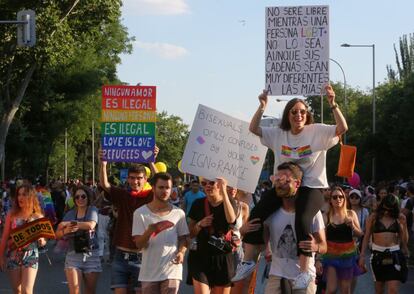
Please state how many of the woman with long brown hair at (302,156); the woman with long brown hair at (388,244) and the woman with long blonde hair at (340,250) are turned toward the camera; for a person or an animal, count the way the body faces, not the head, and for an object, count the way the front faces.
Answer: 3

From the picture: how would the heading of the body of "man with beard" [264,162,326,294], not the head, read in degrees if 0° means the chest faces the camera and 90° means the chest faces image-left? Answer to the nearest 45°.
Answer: approximately 0°

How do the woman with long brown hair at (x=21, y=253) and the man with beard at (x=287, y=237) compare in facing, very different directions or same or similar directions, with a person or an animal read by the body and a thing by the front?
same or similar directions

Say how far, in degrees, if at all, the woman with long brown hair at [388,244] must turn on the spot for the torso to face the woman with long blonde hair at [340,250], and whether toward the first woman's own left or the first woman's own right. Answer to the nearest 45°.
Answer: approximately 90° to the first woman's own right

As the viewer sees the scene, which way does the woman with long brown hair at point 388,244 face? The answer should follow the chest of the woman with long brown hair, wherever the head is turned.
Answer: toward the camera

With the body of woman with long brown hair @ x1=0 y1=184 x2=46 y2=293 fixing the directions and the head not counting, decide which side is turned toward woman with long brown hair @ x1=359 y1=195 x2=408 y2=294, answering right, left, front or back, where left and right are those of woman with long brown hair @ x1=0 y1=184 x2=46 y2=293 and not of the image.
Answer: left

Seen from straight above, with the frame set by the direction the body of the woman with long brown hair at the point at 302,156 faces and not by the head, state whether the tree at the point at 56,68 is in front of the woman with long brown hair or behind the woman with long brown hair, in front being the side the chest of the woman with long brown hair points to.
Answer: behind

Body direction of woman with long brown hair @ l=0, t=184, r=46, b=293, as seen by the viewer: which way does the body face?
toward the camera

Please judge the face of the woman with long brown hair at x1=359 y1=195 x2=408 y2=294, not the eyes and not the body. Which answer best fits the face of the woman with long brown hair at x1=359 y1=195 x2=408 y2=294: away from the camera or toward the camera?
toward the camera

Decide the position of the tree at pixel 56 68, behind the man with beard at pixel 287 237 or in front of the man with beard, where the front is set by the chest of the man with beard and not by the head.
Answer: behind

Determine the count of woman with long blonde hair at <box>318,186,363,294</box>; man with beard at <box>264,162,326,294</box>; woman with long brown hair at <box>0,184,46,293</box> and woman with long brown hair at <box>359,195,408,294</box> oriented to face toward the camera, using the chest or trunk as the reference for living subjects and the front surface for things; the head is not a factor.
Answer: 4

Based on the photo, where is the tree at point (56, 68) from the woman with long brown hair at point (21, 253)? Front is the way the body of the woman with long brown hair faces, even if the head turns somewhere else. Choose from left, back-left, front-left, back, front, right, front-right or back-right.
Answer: back

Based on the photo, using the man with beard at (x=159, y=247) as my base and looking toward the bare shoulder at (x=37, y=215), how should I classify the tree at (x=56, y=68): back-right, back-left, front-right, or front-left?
front-right

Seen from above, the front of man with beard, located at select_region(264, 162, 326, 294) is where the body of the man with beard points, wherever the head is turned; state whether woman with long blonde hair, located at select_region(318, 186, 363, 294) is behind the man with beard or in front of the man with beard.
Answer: behind

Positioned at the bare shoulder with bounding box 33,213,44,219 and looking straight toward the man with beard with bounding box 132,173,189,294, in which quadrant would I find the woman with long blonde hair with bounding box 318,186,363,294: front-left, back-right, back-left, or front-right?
front-left

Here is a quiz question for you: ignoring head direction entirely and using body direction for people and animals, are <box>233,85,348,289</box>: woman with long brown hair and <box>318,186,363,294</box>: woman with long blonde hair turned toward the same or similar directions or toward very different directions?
same or similar directions
